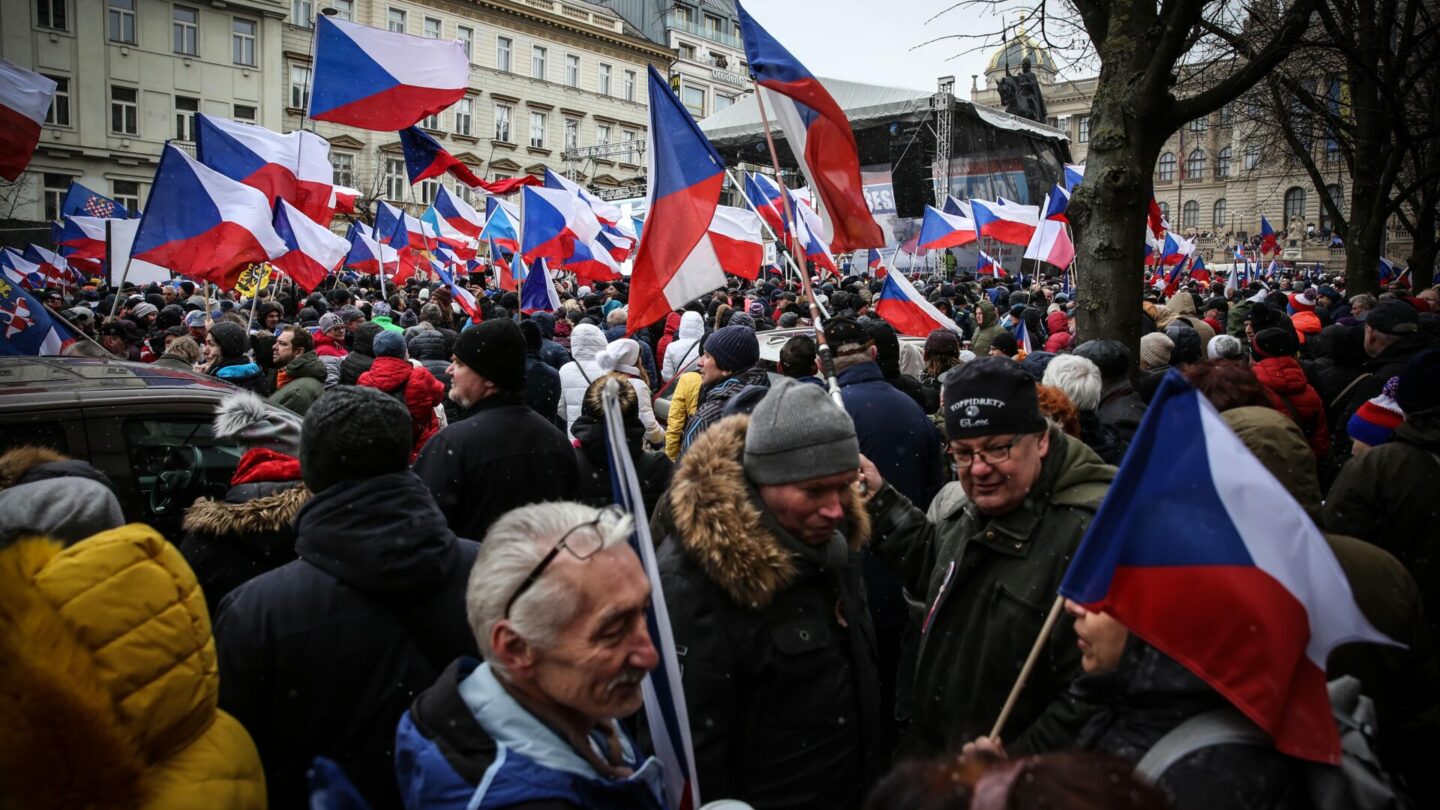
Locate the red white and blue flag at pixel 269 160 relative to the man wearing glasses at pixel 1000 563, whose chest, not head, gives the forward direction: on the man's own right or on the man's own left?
on the man's own right

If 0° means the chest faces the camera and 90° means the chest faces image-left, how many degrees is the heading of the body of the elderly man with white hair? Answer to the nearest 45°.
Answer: approximately 315°

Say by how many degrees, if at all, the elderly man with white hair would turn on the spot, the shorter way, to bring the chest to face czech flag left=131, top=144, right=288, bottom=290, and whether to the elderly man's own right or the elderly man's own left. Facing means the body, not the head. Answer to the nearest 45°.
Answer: approximately 135° to the elderly man's own left

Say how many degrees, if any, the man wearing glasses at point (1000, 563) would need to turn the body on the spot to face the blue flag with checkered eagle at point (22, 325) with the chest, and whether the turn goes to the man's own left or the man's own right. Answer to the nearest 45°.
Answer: approximately 90° to the man's own right

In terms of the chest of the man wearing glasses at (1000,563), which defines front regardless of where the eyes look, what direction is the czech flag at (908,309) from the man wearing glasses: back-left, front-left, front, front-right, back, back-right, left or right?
back-right

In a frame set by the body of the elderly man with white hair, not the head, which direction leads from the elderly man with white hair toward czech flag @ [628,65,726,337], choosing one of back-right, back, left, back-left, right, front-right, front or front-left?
back-left

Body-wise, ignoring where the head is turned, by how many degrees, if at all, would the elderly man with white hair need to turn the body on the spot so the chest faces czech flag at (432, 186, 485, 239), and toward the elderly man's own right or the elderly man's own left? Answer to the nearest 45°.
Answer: approximately 135° to the elderly man's own left

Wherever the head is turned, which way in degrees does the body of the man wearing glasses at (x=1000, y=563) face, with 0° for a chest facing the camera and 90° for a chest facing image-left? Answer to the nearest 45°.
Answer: approximately 45°

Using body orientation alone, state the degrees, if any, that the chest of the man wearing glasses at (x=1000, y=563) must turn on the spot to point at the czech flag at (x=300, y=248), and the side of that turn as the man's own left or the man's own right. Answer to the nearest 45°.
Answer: approximately 90° to the man's own right
